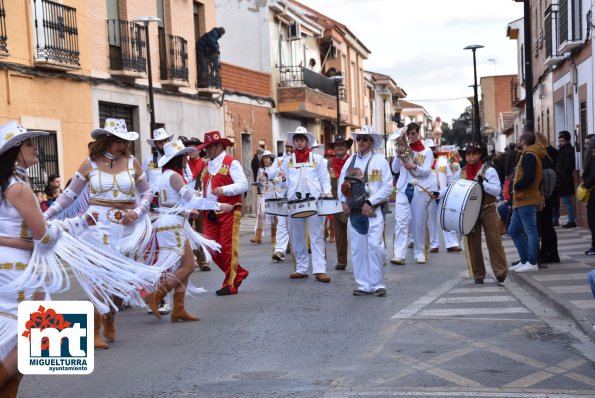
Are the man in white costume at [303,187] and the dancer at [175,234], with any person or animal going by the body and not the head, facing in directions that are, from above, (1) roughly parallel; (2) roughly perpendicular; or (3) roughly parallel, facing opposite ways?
roughly perpendicular

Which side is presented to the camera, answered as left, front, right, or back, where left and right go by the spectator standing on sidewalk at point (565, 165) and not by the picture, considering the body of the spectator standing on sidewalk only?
left

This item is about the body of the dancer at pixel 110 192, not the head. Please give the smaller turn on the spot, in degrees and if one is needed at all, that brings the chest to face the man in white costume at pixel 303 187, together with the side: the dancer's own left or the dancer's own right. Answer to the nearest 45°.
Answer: approximately 135° to the dancer's own left

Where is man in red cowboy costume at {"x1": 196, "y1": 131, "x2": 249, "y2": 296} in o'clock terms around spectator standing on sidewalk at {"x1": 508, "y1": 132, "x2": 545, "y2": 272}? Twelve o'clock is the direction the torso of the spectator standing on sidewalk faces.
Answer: The man in red cowboy costume is roughly at 11 o'clock from the spectator standing on sidewalk.

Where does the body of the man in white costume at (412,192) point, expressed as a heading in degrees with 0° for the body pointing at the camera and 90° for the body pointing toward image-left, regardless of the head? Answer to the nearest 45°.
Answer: approximately 45°

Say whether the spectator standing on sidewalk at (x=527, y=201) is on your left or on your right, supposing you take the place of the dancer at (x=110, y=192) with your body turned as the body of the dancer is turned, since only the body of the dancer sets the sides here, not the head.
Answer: on your left

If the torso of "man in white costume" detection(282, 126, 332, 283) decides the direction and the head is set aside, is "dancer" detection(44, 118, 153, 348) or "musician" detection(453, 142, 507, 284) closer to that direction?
the dancer

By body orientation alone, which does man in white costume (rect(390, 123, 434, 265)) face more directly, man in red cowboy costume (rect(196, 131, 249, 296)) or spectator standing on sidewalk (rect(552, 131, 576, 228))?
the man in red cowboy costume

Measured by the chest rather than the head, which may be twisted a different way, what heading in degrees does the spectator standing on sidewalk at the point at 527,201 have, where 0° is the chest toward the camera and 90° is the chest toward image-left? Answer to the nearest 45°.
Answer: approximately 90°

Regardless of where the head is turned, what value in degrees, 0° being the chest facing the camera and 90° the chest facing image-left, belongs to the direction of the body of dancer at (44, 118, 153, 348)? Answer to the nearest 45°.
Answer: approximately 0°

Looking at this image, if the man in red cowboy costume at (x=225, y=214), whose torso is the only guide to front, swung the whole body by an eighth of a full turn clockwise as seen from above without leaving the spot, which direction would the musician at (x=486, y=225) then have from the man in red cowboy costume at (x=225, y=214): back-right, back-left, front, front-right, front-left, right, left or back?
back
